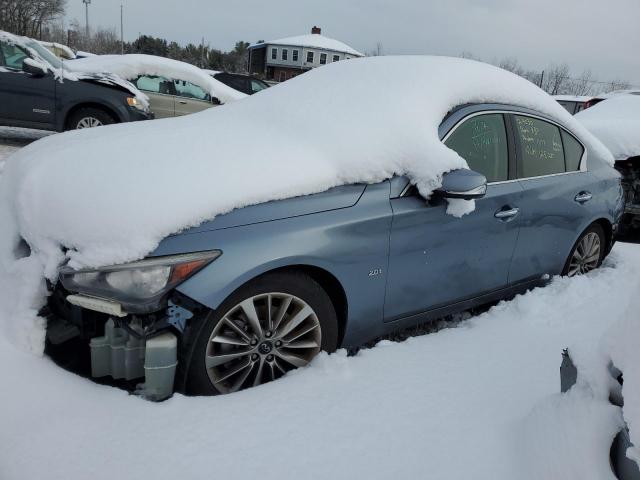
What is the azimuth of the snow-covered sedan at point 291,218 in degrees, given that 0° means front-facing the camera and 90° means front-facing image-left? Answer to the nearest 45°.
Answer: approximately 45°

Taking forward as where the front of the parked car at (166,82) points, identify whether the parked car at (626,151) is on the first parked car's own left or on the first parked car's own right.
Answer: on the first parked car's own right

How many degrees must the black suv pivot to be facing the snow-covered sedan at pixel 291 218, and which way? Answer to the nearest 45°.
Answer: approximately 90° to its right

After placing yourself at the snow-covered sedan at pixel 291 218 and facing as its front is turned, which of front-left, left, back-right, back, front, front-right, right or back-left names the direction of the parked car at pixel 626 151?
back

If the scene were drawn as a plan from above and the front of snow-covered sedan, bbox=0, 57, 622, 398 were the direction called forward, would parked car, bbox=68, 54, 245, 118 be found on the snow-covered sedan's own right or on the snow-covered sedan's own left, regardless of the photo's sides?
on the snow-covered sedan's own right

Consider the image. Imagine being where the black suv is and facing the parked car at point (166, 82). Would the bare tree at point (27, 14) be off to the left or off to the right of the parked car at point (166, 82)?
left

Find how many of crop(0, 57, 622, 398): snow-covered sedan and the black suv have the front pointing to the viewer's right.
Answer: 1

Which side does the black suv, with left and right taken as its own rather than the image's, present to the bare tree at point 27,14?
left

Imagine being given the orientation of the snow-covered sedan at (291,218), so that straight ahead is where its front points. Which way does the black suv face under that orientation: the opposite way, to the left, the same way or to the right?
the opposite way

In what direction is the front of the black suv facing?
to the viewer's right

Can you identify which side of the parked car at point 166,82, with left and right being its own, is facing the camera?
right
